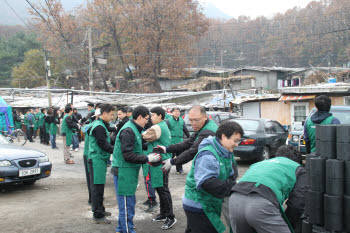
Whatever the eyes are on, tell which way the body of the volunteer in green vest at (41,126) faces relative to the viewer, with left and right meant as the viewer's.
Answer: facing to the right of the viewer

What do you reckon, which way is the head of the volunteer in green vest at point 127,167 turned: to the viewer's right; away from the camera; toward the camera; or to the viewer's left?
to the viewer's right

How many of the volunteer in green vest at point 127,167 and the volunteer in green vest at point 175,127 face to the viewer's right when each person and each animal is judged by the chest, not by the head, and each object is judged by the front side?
1

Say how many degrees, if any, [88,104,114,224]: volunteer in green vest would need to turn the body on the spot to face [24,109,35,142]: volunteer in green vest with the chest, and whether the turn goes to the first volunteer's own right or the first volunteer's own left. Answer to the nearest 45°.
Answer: approximately 90° to the first volunteer's own left

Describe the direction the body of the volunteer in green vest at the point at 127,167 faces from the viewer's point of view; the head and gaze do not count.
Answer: to the viewer's right

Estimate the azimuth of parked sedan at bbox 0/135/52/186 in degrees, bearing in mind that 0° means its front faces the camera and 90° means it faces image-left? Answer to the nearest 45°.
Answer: approximately 315°

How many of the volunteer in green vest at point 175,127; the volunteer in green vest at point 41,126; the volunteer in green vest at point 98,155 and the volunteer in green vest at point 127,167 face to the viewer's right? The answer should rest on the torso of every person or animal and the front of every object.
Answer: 3

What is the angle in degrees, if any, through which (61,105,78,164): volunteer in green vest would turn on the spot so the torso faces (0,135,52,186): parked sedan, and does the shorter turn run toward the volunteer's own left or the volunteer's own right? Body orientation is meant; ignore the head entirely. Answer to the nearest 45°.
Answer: approximately 90° to the volunteer's own right

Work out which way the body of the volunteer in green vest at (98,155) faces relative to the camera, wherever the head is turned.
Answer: to the viewer's right

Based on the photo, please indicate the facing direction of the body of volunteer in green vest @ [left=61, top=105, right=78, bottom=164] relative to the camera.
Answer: to the viewer's right

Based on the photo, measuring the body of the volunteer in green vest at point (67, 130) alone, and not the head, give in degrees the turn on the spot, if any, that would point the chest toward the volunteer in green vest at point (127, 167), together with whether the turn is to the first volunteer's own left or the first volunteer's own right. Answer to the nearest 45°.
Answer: approximately 90° to the first volunteer's own right

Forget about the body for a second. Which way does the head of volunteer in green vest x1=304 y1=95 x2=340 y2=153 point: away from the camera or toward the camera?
away from the camera
